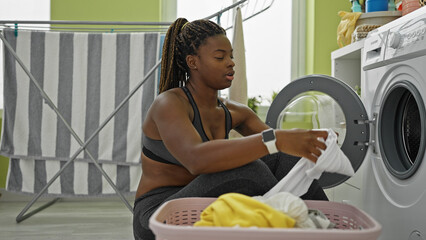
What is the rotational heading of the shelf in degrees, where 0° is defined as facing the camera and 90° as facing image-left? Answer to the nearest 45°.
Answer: approximately 45°

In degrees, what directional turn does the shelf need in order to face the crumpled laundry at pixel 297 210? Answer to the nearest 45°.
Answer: approximately 45° to its left

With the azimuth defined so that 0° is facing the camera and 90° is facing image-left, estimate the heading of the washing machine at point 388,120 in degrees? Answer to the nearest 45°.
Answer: approximately 45°

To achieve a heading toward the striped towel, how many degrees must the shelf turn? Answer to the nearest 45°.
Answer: approximately 45° to its right

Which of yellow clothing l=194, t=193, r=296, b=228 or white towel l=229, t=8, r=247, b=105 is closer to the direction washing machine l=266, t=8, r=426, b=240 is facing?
the yellow clothing

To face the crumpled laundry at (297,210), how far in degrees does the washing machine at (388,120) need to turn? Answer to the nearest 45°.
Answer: approximately 45° to its left

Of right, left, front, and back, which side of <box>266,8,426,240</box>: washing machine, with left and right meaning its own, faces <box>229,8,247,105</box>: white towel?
right

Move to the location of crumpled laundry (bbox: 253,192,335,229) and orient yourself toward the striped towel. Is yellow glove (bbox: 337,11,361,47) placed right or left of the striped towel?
right

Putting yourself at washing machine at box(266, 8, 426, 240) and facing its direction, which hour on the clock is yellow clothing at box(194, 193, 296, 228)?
The yellow clothing is roughly at 11 o'clock from the washing machine.
